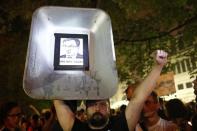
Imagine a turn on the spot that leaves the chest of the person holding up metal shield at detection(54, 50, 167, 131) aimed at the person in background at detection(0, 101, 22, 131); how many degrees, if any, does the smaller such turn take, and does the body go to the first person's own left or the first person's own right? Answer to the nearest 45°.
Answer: approximately 135° to the first person's own right

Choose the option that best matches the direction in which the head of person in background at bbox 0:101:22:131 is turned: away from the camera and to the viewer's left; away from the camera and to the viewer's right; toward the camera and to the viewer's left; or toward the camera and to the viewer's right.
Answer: toward the camera and to the viewer's right

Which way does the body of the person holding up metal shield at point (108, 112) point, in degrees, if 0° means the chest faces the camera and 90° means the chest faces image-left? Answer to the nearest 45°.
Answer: approximately 0°

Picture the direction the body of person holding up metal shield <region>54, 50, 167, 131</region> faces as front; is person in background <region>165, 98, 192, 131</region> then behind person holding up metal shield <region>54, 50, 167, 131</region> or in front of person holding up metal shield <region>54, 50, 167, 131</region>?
behind

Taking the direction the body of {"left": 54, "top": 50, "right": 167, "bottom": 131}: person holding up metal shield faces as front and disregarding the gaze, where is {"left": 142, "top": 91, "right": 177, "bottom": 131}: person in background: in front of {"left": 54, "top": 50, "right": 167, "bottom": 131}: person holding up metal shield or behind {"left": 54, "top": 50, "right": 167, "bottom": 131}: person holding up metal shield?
behind

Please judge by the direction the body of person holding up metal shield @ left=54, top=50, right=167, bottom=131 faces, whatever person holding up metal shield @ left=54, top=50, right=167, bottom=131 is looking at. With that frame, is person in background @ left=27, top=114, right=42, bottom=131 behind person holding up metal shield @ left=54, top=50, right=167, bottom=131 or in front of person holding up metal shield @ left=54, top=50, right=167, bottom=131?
behind
